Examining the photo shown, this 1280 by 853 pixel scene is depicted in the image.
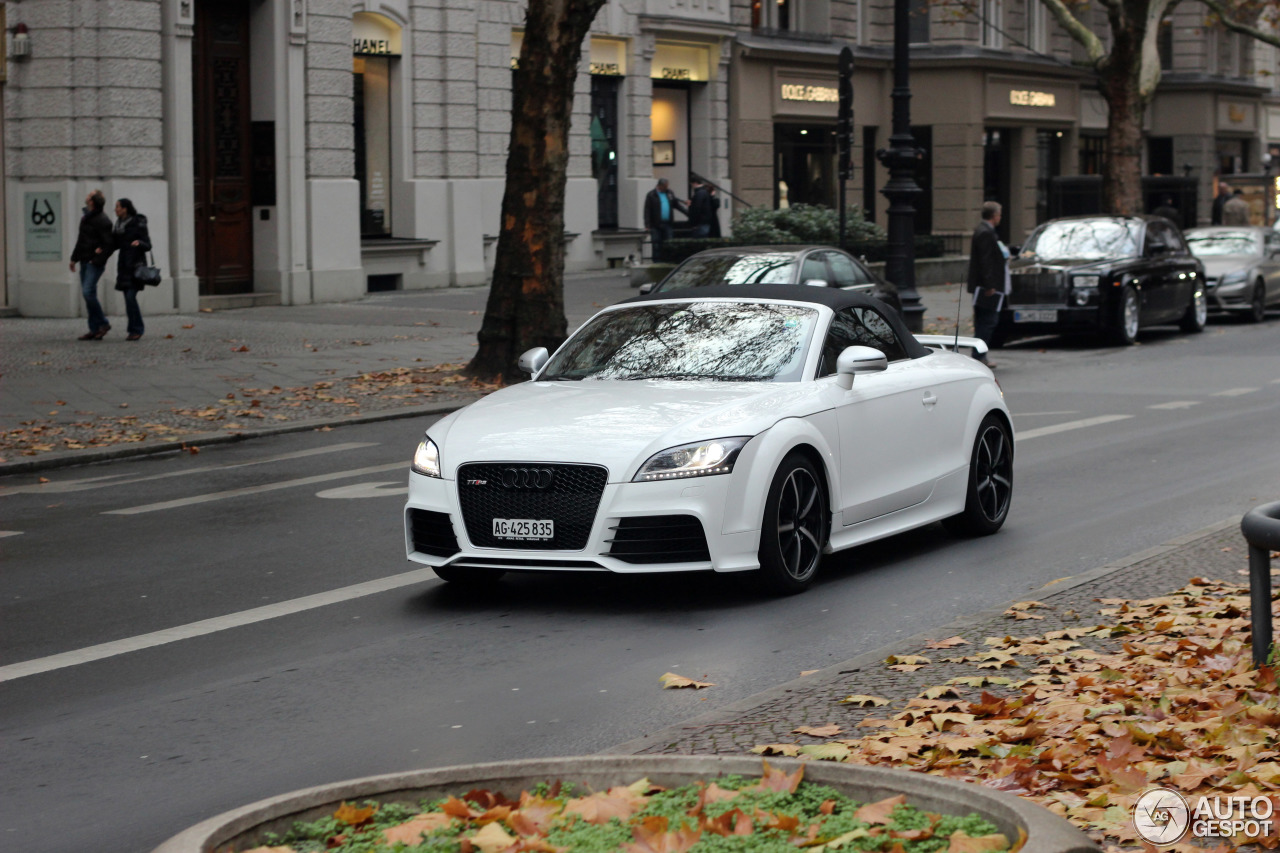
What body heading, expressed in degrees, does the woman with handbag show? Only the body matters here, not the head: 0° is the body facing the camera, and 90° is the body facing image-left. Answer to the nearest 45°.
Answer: approximately 90°

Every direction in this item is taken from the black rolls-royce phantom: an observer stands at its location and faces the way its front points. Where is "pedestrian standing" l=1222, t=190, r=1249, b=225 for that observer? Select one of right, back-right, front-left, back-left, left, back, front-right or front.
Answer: back-right

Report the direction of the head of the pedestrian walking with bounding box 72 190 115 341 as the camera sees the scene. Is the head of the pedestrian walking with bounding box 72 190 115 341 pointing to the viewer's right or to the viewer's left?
to the viewer's left

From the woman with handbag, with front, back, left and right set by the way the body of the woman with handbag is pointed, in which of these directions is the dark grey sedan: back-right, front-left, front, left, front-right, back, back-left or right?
back-left

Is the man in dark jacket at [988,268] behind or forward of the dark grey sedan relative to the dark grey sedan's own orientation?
behind

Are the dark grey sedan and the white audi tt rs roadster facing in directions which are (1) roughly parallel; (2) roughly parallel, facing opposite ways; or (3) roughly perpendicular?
roughly parallel

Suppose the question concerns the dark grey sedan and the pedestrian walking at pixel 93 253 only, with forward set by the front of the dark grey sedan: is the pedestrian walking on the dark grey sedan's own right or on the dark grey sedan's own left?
on the dark grey sedan's own right

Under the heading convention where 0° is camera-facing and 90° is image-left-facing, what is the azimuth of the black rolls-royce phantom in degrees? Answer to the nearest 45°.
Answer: approximately 45°

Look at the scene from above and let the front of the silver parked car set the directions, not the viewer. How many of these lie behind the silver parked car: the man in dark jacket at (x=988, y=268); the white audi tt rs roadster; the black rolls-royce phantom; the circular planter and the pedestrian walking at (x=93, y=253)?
0

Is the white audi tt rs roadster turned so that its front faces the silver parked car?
no

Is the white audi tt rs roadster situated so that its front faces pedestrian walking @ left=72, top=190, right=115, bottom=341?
no

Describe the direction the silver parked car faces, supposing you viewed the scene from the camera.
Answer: facing the viewer and to the left of the viewer

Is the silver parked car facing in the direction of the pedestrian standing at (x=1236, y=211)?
no

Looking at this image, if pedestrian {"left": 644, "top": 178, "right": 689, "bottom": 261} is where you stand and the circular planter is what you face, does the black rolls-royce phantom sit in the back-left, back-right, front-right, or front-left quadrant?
front-left

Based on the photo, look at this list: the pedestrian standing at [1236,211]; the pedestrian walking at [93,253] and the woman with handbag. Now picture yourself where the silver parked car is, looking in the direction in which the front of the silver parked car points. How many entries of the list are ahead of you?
2
